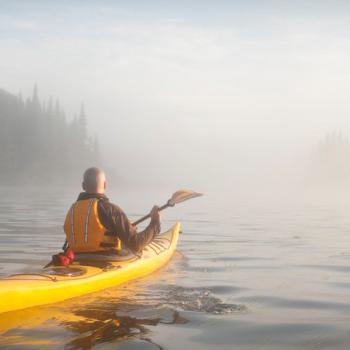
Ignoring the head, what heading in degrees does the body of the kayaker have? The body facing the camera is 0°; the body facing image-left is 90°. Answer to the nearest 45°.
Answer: approximately 225°

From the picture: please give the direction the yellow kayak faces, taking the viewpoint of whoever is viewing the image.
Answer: facing away from the viewer and to the right of the viewer
